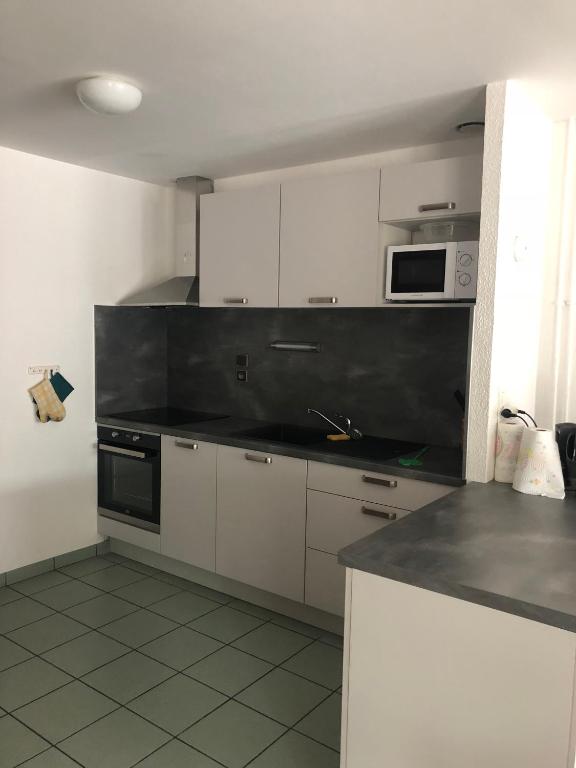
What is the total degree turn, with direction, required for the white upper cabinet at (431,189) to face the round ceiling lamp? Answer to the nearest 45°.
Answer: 0° — it already faces it

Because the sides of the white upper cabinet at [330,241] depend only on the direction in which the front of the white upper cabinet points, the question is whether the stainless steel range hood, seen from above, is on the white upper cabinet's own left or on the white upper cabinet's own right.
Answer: on the white upper cabinet's own right

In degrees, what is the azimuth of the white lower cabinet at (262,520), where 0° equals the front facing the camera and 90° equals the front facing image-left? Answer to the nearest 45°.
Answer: approximately 45°

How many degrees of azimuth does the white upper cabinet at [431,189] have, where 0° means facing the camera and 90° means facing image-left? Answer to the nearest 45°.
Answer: approximately 45°

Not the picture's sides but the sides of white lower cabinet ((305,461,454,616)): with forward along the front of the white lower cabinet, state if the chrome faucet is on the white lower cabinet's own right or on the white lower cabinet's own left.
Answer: on the white lower cabinet's own right
